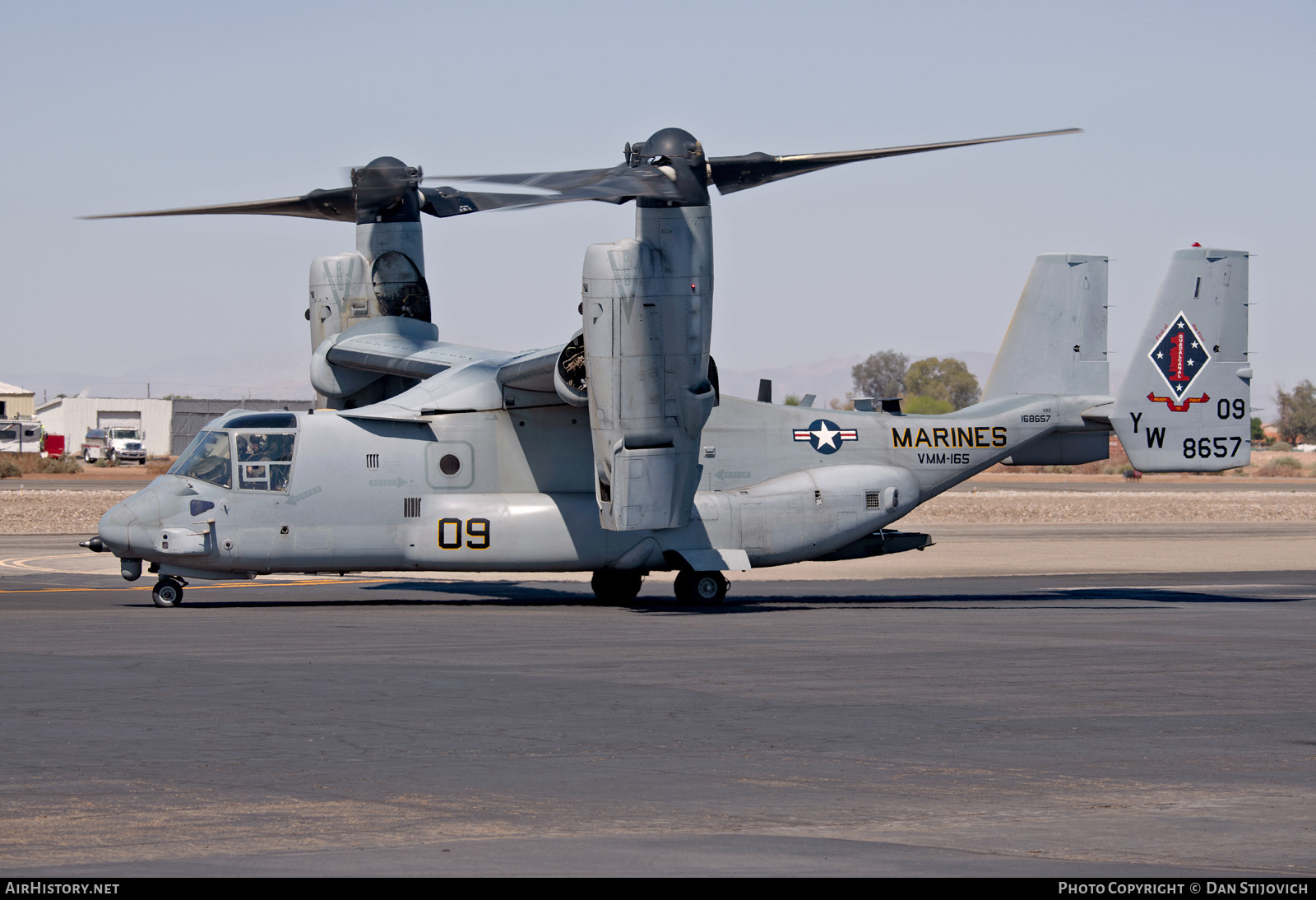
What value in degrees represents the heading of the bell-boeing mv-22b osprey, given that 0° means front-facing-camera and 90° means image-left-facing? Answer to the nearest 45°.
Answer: approximately 90°
